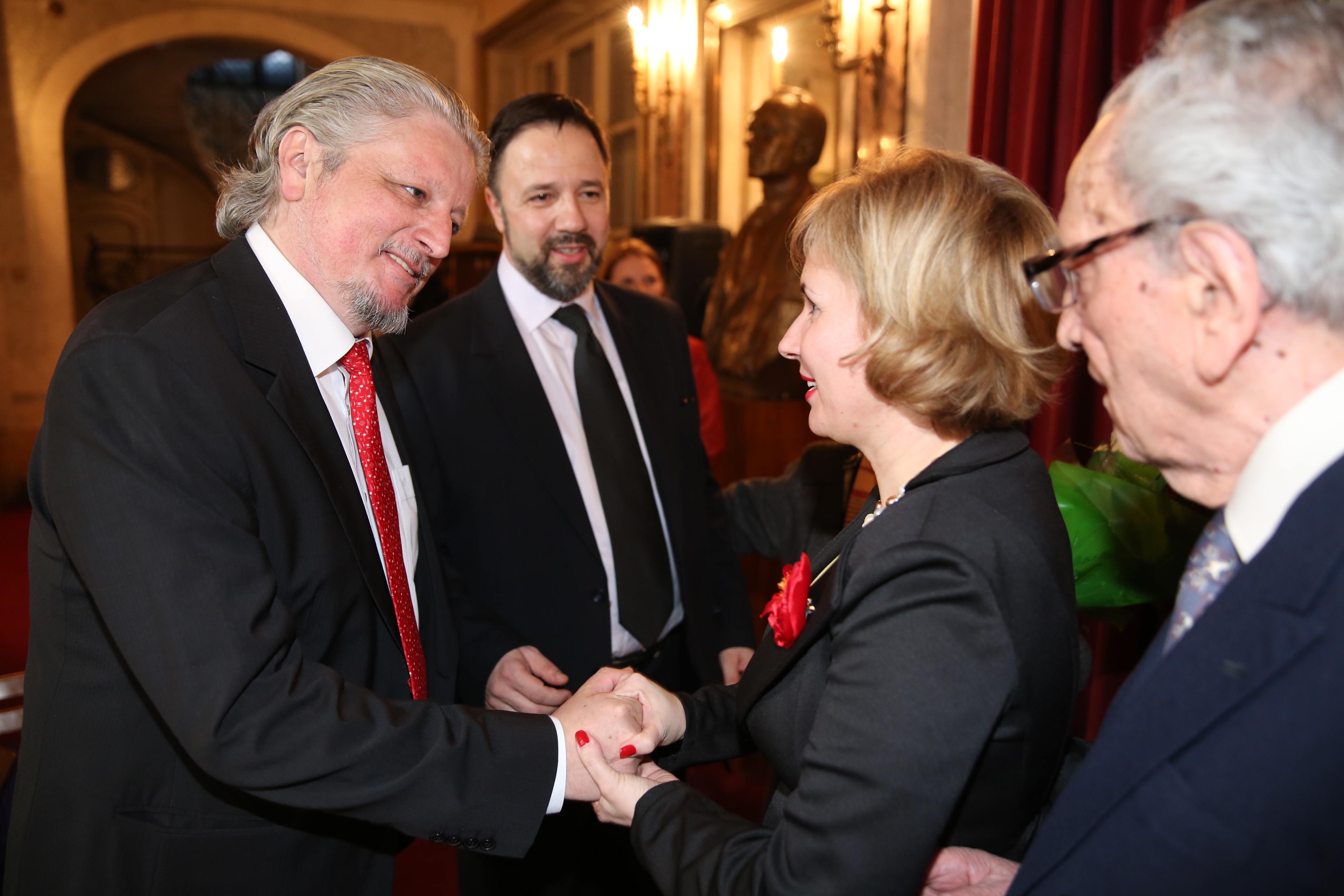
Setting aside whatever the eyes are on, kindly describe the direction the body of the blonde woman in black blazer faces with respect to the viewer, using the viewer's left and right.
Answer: facing to the left of the viewer

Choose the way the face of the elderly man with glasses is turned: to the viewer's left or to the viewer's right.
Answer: to the viewer's left

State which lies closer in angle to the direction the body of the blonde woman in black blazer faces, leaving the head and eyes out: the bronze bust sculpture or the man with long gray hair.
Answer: the man with long gray hair

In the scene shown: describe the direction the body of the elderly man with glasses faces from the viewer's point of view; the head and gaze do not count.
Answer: to the viewer's left

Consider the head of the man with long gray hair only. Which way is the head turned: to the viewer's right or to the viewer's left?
to the viewer's right

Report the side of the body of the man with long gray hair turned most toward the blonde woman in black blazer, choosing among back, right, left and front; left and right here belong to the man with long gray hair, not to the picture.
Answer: front

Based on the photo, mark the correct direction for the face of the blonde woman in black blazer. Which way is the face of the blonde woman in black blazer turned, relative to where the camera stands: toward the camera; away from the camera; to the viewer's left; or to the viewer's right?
to the viewer's left

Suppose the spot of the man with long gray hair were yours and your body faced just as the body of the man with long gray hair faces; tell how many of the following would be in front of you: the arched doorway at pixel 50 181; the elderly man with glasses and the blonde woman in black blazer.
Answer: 2

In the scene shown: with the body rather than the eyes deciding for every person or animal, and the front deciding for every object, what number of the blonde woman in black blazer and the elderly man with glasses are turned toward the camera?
0
